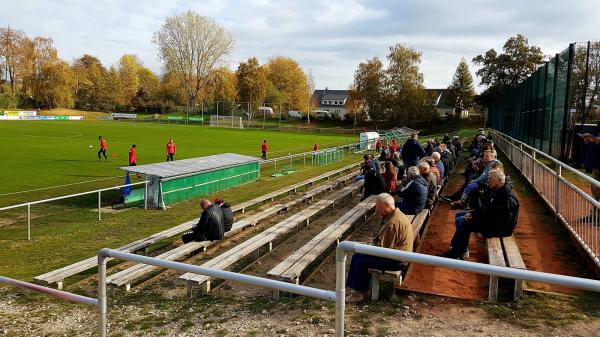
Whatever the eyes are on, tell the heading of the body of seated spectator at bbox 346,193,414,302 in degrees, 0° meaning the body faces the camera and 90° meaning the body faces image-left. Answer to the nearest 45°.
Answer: approximately 90°

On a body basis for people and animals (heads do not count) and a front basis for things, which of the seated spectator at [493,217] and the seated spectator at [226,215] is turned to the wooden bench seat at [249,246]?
the seated spectator at [493,217]

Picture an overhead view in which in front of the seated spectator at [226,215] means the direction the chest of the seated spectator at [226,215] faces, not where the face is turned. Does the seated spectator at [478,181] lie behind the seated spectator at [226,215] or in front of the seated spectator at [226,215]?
behind

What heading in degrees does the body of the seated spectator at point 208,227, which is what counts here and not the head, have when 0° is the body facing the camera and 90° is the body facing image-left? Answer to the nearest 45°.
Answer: approximately 90°

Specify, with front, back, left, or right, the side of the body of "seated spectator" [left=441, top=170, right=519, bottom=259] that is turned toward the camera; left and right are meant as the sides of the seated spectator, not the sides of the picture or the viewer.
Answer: left

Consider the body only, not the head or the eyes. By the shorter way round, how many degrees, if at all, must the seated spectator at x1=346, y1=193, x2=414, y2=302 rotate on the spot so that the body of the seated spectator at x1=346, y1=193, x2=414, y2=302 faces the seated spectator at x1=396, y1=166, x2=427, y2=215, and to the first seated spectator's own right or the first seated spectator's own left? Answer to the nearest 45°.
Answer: approximately 90° to the first seated spectator's own right

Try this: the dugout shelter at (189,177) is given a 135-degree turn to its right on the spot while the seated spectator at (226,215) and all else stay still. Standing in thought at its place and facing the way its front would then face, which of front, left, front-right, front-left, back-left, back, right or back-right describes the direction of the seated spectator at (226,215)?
right

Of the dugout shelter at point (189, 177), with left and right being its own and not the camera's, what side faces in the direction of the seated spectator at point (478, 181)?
back

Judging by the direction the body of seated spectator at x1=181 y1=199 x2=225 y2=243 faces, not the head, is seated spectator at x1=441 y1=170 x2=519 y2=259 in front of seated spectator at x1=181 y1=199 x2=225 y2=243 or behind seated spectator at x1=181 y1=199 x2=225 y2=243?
behind

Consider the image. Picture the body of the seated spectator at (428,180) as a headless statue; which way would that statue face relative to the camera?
to the viewer's left
